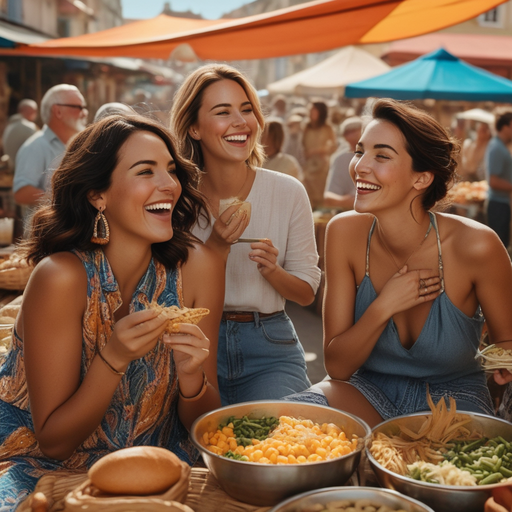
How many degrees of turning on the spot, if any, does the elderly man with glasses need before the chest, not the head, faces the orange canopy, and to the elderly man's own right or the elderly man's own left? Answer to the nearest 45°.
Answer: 0° — they already face it

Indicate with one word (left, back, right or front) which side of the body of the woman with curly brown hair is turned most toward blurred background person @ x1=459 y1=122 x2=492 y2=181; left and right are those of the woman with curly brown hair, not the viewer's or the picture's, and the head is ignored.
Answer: left

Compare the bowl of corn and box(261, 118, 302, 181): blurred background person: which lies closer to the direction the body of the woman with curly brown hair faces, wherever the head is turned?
the bowl of corn

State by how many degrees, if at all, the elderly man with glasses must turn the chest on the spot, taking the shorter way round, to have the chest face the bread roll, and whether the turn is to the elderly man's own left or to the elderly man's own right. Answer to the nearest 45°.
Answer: approximately 90° to the elderly man's own right

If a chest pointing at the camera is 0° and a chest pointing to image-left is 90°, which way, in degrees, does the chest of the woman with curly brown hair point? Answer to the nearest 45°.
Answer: approximately 315°

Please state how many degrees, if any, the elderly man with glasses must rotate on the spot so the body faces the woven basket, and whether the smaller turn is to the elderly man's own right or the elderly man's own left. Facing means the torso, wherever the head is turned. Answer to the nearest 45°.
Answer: approximately 90° to the elderly man's own right

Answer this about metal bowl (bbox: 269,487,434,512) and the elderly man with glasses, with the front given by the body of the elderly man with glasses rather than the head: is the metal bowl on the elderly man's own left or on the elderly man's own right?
on the elderly man's own right

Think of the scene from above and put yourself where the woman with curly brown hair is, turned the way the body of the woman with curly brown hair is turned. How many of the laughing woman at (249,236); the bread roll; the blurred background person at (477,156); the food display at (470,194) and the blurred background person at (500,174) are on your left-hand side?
4

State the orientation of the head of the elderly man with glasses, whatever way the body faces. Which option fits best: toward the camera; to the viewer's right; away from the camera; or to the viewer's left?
to the viewer's right

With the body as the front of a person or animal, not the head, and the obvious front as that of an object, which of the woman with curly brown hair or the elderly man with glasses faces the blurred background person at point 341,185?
the elderly man with glasses

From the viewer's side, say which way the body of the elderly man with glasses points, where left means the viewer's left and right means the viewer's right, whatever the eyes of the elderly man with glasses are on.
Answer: facing to the right of the viewer
